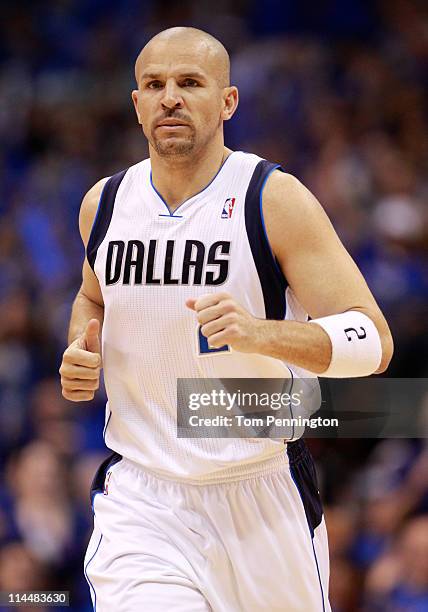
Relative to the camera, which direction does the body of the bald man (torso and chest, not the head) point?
toward the camera

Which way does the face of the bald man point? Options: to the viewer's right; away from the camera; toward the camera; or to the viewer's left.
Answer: toward the camera
